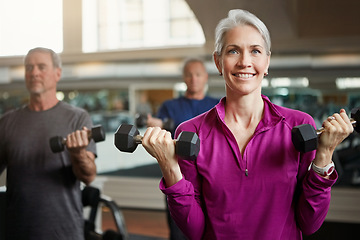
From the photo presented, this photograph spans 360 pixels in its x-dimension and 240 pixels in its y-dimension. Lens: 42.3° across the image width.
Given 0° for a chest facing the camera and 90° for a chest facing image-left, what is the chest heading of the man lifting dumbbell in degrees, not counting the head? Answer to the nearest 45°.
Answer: approximately 0°

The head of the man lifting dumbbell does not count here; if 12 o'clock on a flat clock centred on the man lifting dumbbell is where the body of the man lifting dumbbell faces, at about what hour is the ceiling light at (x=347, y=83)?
The ceiling light is roughly at 8 o'clock from the man lifting dumbbell.

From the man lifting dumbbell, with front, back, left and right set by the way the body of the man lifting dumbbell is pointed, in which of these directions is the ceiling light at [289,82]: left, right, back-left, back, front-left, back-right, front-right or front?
back-left

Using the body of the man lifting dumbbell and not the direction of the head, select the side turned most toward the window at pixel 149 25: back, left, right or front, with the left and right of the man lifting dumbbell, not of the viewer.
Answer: back

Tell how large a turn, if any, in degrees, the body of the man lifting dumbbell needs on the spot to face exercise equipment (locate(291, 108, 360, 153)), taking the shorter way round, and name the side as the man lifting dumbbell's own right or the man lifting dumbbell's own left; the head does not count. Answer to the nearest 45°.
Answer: approximately 45° to the man lifting dumbbell's own left

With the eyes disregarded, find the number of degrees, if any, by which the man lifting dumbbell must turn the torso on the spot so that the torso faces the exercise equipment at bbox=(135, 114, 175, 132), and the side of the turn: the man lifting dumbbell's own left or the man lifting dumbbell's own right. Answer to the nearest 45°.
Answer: approximately 135° to the man lifting dumbbell's own left
